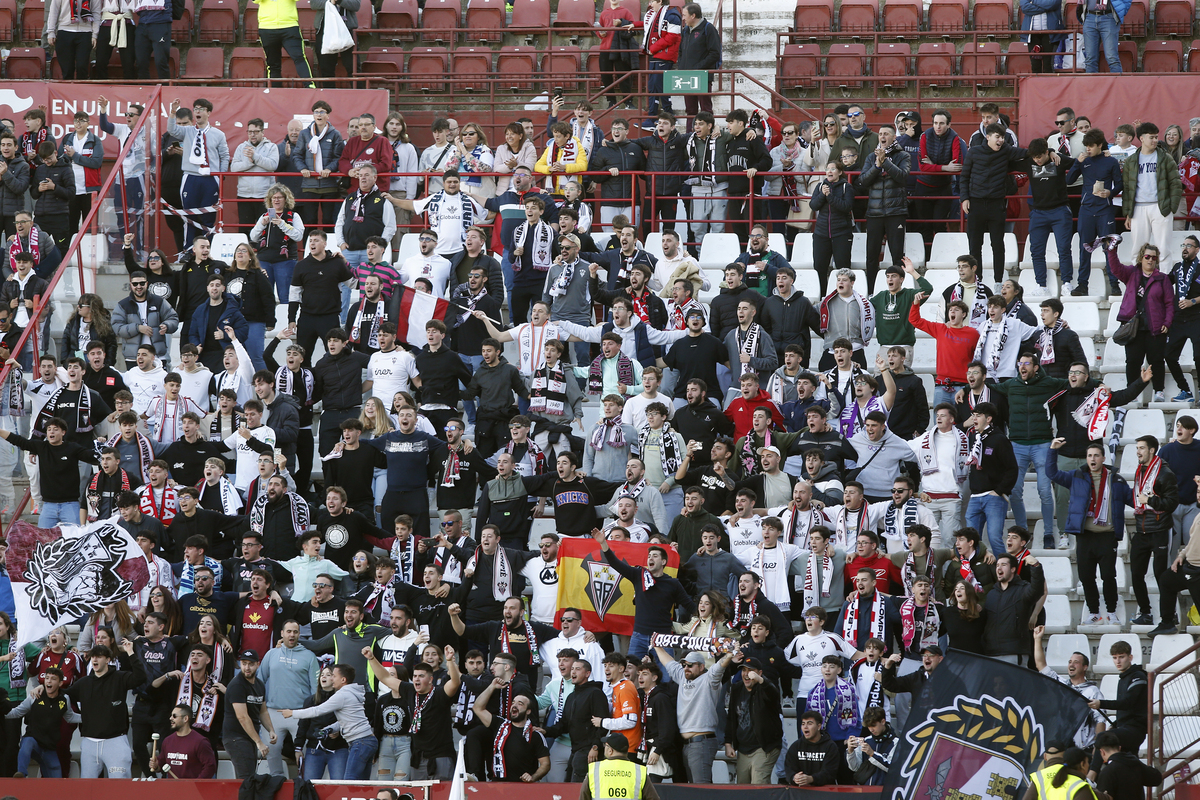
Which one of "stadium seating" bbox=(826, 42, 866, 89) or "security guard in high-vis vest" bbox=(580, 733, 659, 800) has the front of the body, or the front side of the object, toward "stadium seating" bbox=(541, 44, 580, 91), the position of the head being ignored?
the security guard in high-vis vest

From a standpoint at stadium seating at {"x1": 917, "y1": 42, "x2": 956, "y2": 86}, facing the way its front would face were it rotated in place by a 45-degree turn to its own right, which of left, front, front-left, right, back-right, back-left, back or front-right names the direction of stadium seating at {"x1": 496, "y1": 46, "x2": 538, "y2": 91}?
front-right

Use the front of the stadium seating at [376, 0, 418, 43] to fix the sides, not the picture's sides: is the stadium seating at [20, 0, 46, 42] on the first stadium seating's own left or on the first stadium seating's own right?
on the first stadium seating's own right

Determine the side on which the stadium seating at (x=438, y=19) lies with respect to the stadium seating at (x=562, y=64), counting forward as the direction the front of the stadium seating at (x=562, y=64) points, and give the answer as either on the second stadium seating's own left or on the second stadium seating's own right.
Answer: on the second stadium seating's own right

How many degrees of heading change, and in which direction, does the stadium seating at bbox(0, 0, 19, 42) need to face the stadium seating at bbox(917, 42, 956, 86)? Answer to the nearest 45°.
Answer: approximately 45° to its left

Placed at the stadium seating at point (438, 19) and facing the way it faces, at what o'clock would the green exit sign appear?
The green exit sign is roughly at 11 o'clock from the stadium seating.
